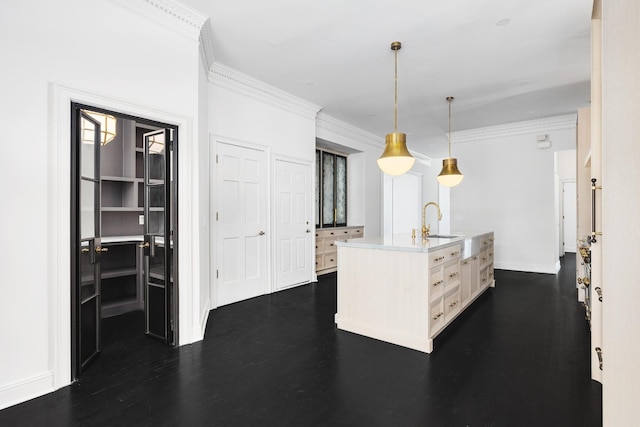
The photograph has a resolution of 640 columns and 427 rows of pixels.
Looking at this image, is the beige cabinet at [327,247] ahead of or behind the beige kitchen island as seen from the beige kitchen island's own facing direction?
behind

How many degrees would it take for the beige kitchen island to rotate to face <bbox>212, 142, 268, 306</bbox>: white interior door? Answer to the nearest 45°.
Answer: approximately 135° to its right

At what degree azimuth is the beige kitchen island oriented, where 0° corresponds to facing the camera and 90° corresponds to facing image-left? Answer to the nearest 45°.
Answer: approximately 315°

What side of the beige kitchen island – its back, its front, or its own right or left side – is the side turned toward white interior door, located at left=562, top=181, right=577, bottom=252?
left

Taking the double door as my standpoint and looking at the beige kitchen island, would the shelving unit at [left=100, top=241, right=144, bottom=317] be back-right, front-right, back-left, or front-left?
back-left

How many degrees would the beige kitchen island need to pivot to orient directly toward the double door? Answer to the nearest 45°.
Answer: approximately 90° to its right

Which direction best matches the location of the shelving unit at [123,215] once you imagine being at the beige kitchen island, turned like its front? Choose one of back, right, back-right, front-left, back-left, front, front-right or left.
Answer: back-right

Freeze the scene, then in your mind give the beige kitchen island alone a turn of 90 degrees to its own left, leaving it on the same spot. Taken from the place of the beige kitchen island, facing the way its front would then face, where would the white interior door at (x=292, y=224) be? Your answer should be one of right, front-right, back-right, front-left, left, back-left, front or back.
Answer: left
